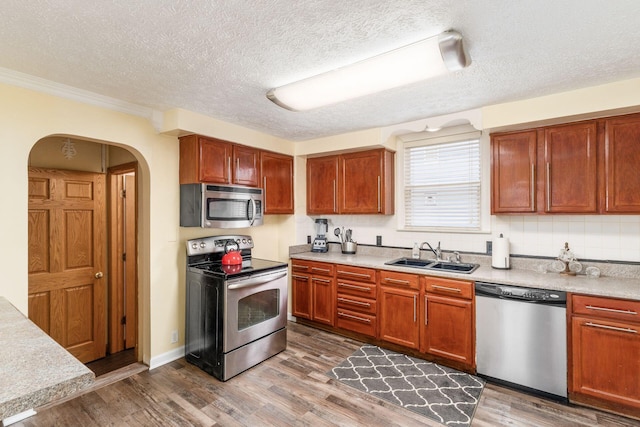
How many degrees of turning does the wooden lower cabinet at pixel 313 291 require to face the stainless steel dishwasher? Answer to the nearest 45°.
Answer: approximately 90° to its left

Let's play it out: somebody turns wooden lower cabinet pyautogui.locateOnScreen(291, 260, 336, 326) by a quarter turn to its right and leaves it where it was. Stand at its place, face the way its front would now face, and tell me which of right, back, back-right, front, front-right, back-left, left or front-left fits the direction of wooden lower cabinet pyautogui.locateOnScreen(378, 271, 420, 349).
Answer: back

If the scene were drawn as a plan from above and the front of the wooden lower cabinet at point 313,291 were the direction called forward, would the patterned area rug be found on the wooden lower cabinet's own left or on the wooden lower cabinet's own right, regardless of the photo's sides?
on the wooden lower cabinet's own left

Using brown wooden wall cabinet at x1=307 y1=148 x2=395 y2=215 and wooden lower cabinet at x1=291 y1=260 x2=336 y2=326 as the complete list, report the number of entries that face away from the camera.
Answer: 0

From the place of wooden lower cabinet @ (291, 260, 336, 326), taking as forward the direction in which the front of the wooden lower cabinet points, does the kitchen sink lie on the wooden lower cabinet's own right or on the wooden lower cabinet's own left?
on the wooden lower cabinet's own left

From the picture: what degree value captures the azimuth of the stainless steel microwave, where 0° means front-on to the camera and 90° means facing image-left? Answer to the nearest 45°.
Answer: approximately 315°

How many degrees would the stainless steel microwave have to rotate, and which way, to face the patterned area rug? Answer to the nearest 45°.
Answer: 0° — it already faces it

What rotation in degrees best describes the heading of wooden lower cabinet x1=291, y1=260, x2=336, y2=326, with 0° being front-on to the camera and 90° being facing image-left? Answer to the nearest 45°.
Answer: approximately 45°

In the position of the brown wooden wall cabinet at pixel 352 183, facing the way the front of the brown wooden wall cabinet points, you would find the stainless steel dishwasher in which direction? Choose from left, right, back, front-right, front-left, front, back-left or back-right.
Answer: left
